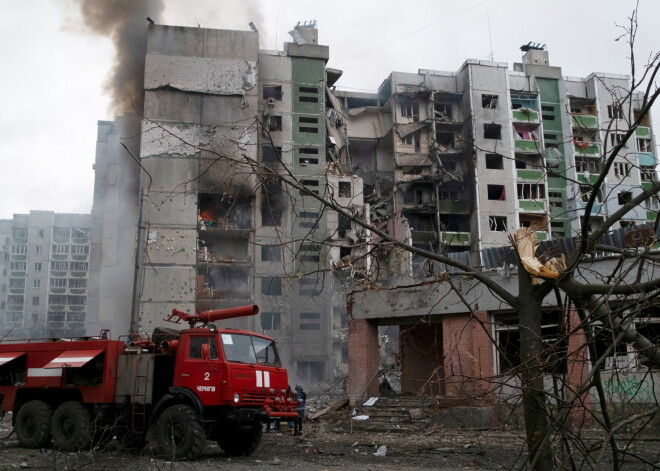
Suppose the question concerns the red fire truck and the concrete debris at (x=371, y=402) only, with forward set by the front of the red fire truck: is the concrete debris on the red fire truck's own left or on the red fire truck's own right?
on the red fire truck's own left

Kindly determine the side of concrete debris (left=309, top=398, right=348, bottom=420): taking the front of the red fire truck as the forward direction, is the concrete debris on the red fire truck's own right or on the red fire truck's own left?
on the red fire truck's own left

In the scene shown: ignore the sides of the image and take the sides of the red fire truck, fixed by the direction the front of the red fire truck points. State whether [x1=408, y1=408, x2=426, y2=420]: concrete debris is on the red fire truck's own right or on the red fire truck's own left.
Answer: on the red fire truck's own left

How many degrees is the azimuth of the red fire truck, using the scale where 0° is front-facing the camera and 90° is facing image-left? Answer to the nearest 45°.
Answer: approximately 315°
